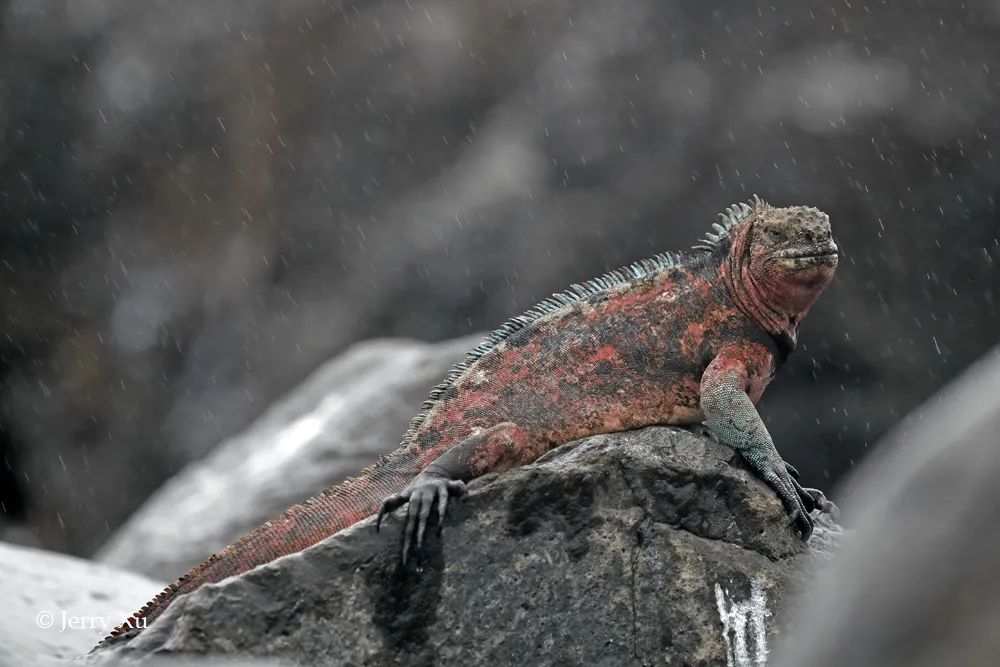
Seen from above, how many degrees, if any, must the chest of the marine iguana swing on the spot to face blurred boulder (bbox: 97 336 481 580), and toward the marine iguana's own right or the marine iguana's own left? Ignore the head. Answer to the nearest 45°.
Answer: approximately 135° to the marine iguana's own left

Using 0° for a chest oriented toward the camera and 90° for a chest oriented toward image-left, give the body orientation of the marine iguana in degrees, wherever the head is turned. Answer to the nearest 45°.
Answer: approximately 270°

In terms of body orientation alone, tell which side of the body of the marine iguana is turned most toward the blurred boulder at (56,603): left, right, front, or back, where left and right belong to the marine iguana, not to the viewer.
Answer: back

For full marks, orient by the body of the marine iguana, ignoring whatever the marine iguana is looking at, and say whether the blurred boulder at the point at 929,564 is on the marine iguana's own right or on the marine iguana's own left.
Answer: on the marine iguana's own right

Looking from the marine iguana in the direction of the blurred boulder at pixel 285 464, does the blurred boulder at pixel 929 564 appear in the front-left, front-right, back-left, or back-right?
back-left
